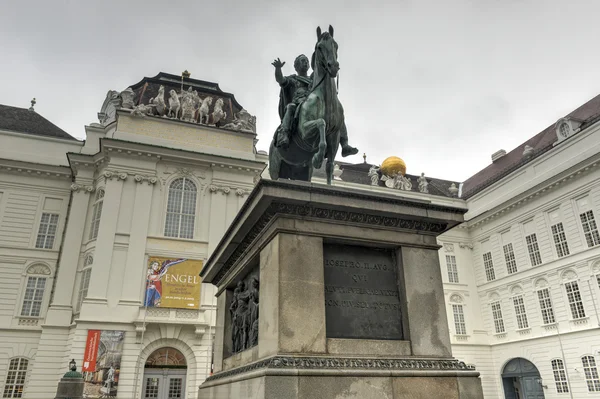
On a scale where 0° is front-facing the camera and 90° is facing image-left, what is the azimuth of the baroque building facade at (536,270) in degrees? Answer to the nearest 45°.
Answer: approximately 45°

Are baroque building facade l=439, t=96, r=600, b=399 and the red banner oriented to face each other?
no

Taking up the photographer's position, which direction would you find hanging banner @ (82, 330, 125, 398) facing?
facing the viewer

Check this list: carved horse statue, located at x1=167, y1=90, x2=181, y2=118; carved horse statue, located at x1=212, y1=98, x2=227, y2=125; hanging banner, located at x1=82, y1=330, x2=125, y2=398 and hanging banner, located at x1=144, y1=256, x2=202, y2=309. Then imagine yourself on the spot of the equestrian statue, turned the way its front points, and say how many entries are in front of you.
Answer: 0

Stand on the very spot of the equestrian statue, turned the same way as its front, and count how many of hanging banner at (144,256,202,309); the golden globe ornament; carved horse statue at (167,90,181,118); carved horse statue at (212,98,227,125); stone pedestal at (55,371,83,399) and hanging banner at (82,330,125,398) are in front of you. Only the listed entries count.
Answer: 0

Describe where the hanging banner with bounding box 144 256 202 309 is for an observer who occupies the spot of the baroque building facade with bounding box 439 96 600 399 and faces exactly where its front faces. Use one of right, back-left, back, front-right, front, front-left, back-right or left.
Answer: front

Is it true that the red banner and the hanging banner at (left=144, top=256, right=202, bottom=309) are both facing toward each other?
no

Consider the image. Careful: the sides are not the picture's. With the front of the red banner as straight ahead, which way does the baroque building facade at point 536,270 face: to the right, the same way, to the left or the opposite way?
to the right

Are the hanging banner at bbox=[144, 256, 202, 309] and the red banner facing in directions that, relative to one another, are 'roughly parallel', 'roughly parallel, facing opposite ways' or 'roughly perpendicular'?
roughly parallel

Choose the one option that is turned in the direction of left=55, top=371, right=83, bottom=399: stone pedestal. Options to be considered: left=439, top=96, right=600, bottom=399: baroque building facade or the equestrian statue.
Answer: the baroque building facade

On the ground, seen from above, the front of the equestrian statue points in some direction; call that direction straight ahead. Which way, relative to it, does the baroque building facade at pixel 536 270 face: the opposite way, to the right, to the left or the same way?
to the right

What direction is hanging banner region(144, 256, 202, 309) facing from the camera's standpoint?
toward the camera

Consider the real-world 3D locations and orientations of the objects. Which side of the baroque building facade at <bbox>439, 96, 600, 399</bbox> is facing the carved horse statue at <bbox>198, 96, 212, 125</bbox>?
front

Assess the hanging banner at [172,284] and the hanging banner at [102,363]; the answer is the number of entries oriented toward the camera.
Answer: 2

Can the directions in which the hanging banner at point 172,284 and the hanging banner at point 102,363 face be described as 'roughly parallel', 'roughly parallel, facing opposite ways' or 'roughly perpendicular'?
roughly parallel

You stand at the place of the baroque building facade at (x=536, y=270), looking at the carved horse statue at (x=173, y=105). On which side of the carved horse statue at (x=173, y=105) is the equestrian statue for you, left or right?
left
